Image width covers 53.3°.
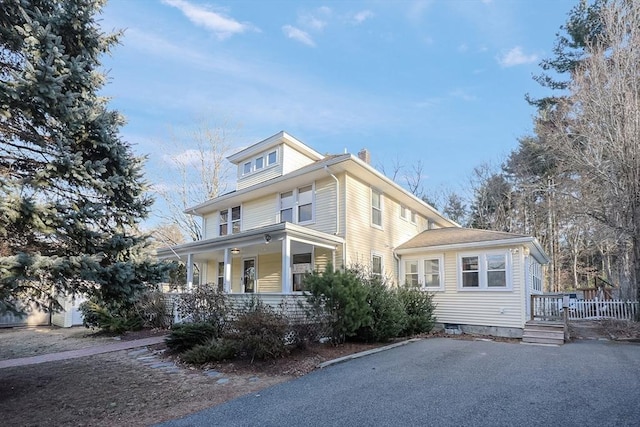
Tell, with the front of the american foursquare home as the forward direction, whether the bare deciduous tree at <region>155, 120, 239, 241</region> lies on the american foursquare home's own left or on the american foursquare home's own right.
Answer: on the american foursquare home's own right

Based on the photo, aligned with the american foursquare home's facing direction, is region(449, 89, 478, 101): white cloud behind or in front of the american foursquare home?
behind

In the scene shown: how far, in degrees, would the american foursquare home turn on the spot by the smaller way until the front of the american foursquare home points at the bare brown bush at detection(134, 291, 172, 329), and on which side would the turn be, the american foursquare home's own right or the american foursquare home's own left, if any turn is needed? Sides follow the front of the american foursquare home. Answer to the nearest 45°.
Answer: approximately 45° to the american foursquare home's own right

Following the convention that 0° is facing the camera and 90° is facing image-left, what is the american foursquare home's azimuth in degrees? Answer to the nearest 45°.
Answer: approximately 45°

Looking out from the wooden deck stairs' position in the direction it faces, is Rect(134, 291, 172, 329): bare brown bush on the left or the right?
on its right

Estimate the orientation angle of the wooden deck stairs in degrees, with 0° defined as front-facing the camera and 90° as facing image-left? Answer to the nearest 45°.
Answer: approximately 0°

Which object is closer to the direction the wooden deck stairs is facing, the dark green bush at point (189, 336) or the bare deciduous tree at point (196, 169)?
the dark green bush
